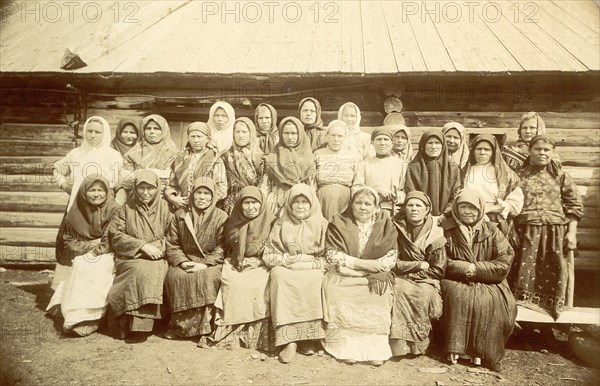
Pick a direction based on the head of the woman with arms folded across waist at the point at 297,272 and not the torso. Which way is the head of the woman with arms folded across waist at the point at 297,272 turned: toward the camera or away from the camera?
toward the camera

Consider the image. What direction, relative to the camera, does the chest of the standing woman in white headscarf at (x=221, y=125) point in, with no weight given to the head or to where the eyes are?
toward the camera

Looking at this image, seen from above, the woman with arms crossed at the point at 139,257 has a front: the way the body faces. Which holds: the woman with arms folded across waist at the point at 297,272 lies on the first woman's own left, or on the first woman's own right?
on the first woman's own left

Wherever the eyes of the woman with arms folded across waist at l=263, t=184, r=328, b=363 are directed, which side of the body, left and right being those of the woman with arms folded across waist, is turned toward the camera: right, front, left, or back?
front

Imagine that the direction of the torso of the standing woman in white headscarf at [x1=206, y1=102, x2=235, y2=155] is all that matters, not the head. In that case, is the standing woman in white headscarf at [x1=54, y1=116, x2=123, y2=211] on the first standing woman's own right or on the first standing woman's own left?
on the first standing woman's own right

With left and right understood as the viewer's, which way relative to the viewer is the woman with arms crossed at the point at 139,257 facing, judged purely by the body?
facing the viewer

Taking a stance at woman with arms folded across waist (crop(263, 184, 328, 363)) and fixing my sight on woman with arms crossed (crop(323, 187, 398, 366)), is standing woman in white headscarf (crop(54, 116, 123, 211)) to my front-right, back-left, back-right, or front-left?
back-left

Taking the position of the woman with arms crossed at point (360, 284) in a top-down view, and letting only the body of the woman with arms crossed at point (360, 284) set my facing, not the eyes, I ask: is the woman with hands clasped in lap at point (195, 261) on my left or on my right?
on my right

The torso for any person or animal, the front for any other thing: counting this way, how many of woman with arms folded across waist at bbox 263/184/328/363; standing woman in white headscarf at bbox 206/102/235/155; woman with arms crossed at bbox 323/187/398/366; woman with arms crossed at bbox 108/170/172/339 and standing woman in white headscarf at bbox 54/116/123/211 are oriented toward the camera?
5

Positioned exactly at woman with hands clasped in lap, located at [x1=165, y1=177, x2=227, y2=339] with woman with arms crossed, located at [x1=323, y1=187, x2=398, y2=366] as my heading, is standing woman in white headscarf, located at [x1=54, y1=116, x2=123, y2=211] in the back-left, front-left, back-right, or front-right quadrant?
back-left

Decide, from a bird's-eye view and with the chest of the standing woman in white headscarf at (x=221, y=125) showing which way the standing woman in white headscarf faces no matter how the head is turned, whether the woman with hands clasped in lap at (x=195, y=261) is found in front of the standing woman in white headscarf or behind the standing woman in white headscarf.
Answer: in front

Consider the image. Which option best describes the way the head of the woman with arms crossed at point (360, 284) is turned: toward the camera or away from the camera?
toward the camera
